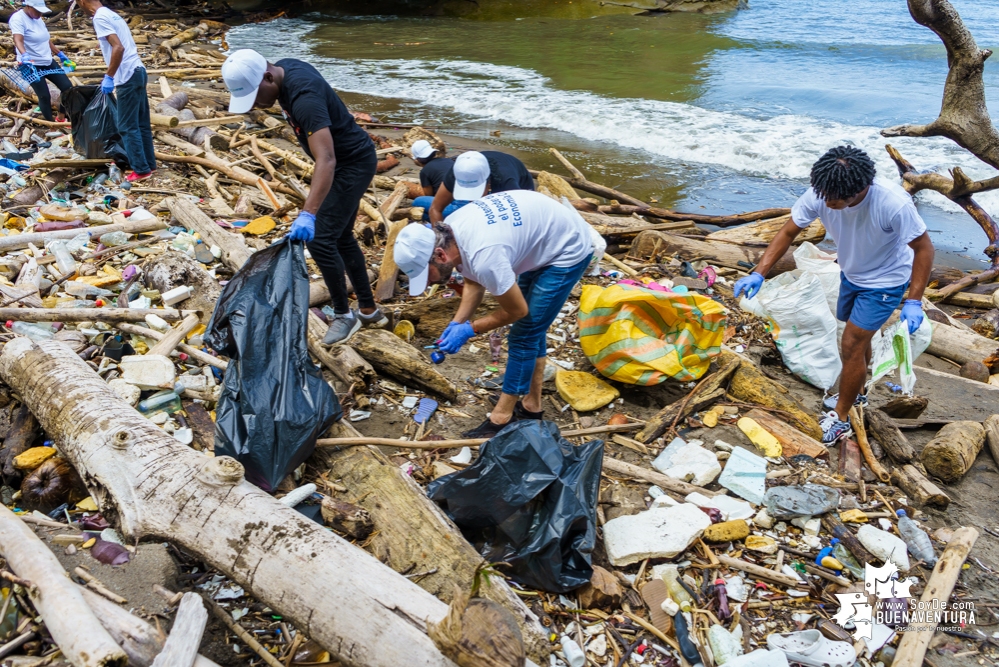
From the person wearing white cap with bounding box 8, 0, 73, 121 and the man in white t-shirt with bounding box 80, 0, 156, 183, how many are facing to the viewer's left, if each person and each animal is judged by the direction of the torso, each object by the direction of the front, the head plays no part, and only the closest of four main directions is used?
1

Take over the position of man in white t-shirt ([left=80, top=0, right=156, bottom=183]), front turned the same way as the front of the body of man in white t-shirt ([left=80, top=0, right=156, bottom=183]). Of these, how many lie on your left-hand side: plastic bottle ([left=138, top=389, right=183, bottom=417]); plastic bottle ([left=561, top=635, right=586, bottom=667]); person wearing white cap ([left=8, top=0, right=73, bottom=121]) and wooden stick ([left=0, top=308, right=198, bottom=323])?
3

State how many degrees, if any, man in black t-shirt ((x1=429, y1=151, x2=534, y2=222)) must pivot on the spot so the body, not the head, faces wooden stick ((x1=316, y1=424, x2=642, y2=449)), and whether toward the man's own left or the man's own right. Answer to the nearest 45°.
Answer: approximately 45° to the man's own left

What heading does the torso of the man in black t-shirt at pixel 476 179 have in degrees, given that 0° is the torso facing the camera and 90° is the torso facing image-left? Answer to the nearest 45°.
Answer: approximately 45°

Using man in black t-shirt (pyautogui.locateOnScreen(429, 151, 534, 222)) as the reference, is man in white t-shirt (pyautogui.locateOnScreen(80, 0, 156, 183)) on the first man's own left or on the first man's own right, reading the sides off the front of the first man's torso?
on the first man's own right

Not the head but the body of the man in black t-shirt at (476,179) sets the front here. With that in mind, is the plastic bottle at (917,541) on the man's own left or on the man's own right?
on the man's own left

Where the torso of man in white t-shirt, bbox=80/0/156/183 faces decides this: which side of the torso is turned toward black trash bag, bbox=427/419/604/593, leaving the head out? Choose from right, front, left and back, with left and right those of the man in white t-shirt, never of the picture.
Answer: left

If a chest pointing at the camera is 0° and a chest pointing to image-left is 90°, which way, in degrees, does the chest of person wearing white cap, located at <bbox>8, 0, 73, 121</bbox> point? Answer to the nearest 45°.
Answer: approximately 315°

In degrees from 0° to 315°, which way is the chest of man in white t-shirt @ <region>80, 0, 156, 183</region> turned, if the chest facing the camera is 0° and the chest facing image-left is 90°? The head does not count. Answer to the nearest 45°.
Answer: approximately 90°

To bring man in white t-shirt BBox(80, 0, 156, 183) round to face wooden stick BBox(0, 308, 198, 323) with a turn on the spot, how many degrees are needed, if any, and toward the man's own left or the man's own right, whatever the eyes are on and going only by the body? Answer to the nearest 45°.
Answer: approximately 90° to the man's own left
